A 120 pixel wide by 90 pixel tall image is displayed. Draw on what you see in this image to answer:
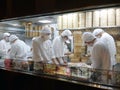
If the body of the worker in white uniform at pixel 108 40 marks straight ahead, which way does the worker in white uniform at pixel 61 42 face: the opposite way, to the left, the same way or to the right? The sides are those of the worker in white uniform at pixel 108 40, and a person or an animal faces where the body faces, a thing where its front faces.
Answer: the opposite way

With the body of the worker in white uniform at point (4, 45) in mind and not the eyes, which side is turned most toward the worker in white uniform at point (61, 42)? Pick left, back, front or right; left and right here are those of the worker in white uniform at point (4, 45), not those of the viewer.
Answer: front

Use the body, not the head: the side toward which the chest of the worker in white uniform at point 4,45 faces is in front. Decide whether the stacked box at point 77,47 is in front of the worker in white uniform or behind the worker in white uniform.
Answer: in front

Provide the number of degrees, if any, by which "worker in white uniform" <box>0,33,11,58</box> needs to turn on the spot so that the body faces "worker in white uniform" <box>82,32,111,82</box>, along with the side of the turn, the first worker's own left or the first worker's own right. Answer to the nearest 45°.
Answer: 0° — they already face them

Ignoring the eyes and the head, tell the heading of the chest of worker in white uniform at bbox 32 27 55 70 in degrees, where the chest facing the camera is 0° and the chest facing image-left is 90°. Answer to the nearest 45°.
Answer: approximately 315°
